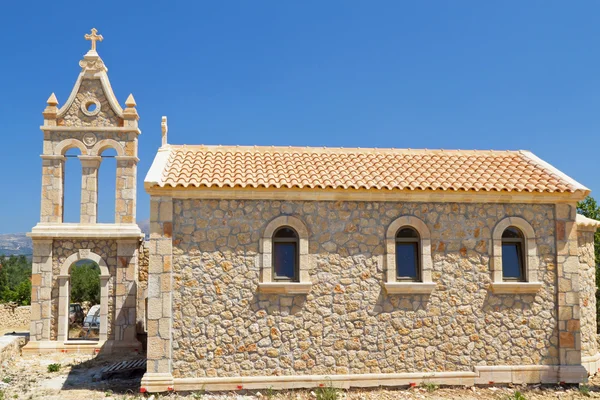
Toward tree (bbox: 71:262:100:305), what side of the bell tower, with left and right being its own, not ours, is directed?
back

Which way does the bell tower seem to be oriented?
toward the camera

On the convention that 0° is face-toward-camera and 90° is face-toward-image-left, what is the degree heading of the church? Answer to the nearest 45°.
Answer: approximately 90°

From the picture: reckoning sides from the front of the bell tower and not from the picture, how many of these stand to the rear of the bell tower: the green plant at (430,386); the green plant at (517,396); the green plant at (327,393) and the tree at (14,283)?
1

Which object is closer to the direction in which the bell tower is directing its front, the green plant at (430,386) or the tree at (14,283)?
the green plant

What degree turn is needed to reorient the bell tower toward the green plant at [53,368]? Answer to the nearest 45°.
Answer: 0° — it already faces it

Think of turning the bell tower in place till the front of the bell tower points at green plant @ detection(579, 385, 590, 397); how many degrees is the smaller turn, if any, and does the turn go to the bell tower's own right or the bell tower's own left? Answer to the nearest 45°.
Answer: approximately 45° to the bell tower's own left

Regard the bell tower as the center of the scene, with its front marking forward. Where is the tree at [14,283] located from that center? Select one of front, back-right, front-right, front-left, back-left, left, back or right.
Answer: back

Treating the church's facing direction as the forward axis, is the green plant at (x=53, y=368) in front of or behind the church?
in front
